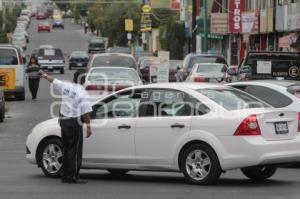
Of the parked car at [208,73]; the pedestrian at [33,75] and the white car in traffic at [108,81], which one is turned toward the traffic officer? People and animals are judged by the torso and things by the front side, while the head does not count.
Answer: the pedestrian

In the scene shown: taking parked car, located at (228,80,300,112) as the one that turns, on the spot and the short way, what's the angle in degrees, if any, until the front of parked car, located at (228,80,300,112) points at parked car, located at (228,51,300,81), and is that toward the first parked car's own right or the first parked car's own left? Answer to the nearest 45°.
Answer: approximately 45° to the first parked car's own right

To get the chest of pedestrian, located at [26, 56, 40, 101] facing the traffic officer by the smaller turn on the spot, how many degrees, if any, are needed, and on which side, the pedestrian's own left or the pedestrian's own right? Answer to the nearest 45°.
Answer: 0° — they already face them

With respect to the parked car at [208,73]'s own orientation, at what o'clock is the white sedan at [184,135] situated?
The white sedan is roughly at 6 o'clock from the parked car.

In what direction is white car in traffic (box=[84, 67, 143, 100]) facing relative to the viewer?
away from the camera

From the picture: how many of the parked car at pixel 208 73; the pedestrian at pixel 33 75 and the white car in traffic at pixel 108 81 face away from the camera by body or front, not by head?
2

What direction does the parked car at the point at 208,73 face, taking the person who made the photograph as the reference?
facing away from the viewer

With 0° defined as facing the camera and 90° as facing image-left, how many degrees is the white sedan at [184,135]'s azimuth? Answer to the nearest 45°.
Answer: approximately 135°
